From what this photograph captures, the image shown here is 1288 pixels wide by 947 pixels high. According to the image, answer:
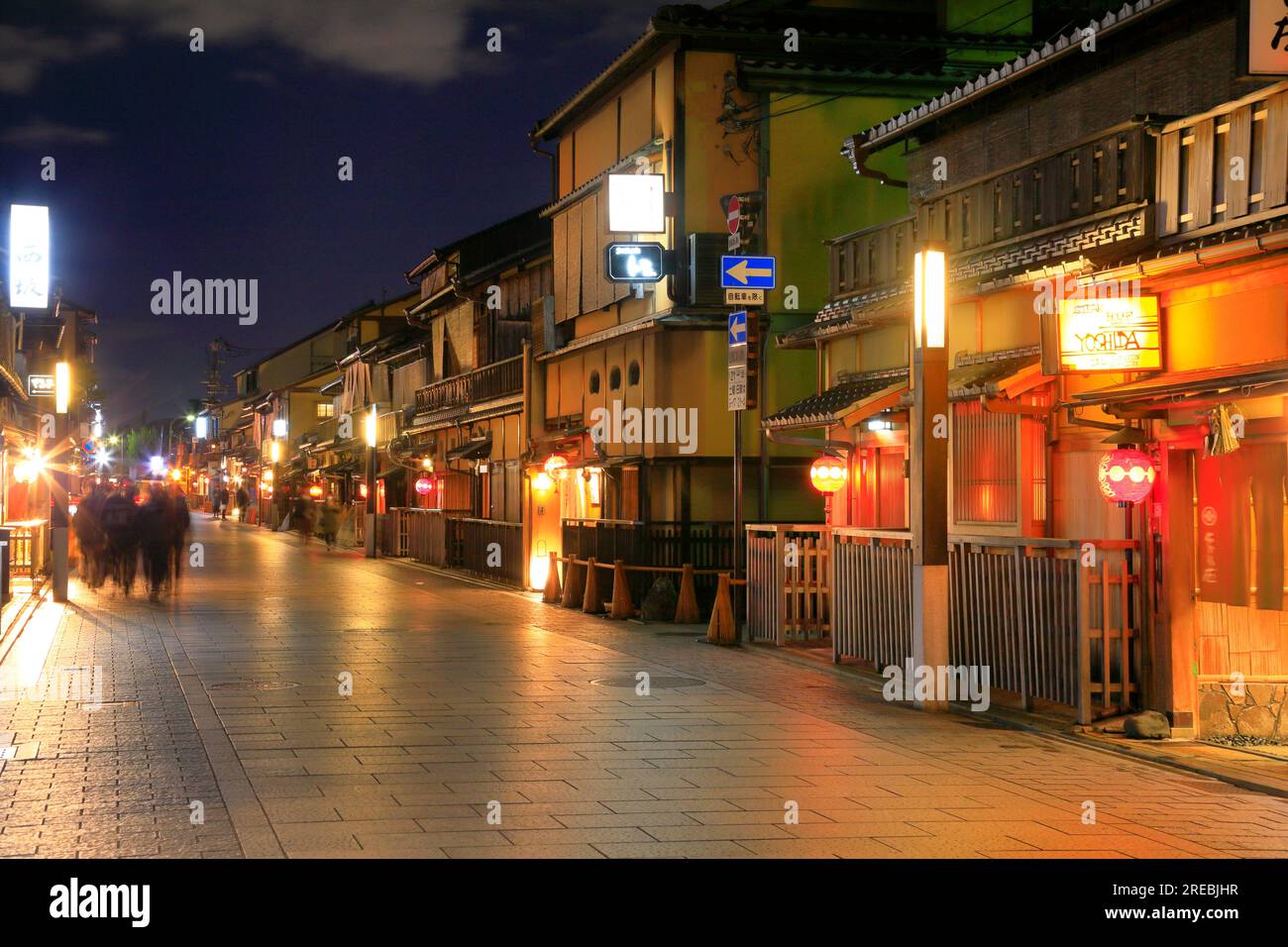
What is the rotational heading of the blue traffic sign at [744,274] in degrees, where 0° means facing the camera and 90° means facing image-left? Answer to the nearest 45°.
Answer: approximately 0°

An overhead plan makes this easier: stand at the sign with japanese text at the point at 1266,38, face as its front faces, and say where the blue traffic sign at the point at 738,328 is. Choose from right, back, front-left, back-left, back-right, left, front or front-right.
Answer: back-right

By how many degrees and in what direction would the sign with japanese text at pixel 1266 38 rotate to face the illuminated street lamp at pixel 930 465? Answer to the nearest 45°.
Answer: approximately 135° to its right

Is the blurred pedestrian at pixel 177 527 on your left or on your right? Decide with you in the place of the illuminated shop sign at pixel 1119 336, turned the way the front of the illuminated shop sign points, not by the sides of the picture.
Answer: on your right

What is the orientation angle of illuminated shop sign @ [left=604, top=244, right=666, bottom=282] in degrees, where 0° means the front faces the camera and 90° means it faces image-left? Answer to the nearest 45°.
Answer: approximately 0°

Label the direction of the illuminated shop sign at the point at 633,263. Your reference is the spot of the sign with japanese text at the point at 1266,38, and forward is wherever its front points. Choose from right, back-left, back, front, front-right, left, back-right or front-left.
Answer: back-right

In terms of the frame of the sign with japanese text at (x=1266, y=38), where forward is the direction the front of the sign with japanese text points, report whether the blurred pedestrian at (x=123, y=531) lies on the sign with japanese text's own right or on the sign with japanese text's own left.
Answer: on the sign with japanese text's own right
